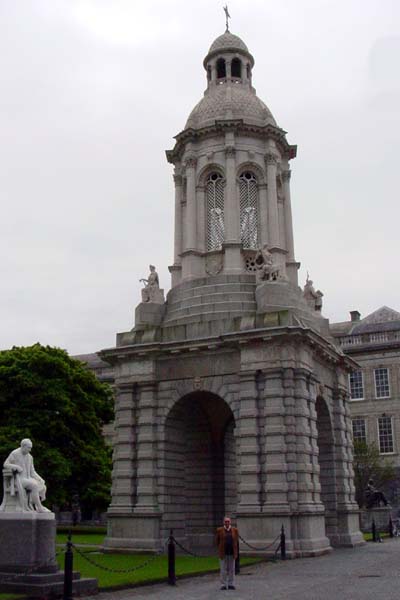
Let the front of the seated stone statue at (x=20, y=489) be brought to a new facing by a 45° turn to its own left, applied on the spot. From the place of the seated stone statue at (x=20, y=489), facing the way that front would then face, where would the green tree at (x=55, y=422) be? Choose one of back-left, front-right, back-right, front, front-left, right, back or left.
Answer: left

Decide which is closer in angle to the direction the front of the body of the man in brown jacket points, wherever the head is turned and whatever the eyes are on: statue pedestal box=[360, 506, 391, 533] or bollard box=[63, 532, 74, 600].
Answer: the bollard

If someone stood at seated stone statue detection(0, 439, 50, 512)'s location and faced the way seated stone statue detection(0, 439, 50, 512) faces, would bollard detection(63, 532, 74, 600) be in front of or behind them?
in front

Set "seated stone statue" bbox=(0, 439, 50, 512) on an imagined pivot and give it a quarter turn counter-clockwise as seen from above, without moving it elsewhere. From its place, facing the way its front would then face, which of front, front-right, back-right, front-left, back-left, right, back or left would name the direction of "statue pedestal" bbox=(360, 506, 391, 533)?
front

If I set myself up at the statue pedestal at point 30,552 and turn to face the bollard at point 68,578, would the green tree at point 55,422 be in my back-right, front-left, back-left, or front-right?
back-left

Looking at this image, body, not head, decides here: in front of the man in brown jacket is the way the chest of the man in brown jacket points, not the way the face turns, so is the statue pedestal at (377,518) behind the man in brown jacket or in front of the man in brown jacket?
behind

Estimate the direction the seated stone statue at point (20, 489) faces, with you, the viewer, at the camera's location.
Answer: facing the viewer and to the right of the viewer

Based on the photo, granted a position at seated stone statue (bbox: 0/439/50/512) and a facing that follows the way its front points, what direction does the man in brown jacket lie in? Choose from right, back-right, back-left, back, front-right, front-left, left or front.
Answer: front-left

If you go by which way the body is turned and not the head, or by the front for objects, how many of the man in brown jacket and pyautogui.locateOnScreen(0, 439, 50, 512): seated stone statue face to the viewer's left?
0

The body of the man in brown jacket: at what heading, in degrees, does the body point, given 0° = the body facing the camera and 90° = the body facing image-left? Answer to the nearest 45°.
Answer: approximately 0°

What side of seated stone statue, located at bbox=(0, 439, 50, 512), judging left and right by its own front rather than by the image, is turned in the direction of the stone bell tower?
left

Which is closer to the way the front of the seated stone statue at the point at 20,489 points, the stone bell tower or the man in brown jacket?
the man in brown jacket

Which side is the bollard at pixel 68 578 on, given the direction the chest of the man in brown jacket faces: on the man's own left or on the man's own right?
on the man's own right
